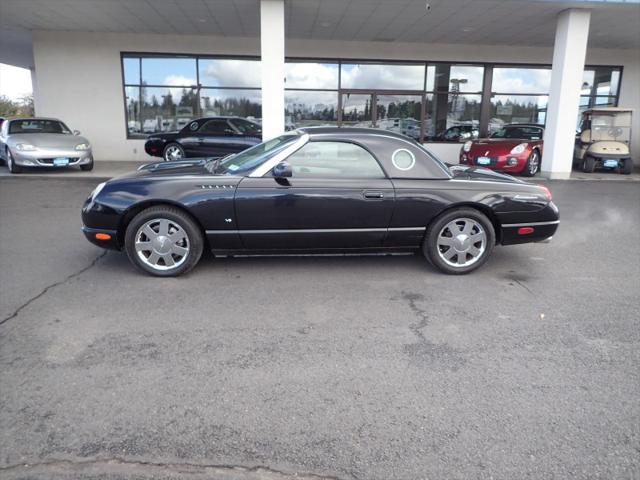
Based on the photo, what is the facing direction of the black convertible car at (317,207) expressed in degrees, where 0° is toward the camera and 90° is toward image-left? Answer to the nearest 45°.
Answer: approximately 90°

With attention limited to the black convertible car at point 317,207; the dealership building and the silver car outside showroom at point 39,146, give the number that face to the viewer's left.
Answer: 1

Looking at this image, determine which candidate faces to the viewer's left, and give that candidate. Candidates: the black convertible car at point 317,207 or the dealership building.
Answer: the black convertible car

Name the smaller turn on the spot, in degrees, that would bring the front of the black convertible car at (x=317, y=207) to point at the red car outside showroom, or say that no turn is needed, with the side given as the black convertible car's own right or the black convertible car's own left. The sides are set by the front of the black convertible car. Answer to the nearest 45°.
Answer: approximately 135° to the black convertible car's own right

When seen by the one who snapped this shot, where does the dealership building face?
facing the viewer

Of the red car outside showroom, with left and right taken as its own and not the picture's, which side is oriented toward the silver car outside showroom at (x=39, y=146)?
front

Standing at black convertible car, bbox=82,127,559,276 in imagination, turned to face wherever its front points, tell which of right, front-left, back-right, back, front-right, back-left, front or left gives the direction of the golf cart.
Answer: back-right

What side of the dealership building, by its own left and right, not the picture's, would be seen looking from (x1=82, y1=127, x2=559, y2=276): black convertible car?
front

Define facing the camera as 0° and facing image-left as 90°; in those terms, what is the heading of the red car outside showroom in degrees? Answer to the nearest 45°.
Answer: approximately 45°

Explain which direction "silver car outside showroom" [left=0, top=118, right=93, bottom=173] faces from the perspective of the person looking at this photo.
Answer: facing the viewer and to the right of the viewer
